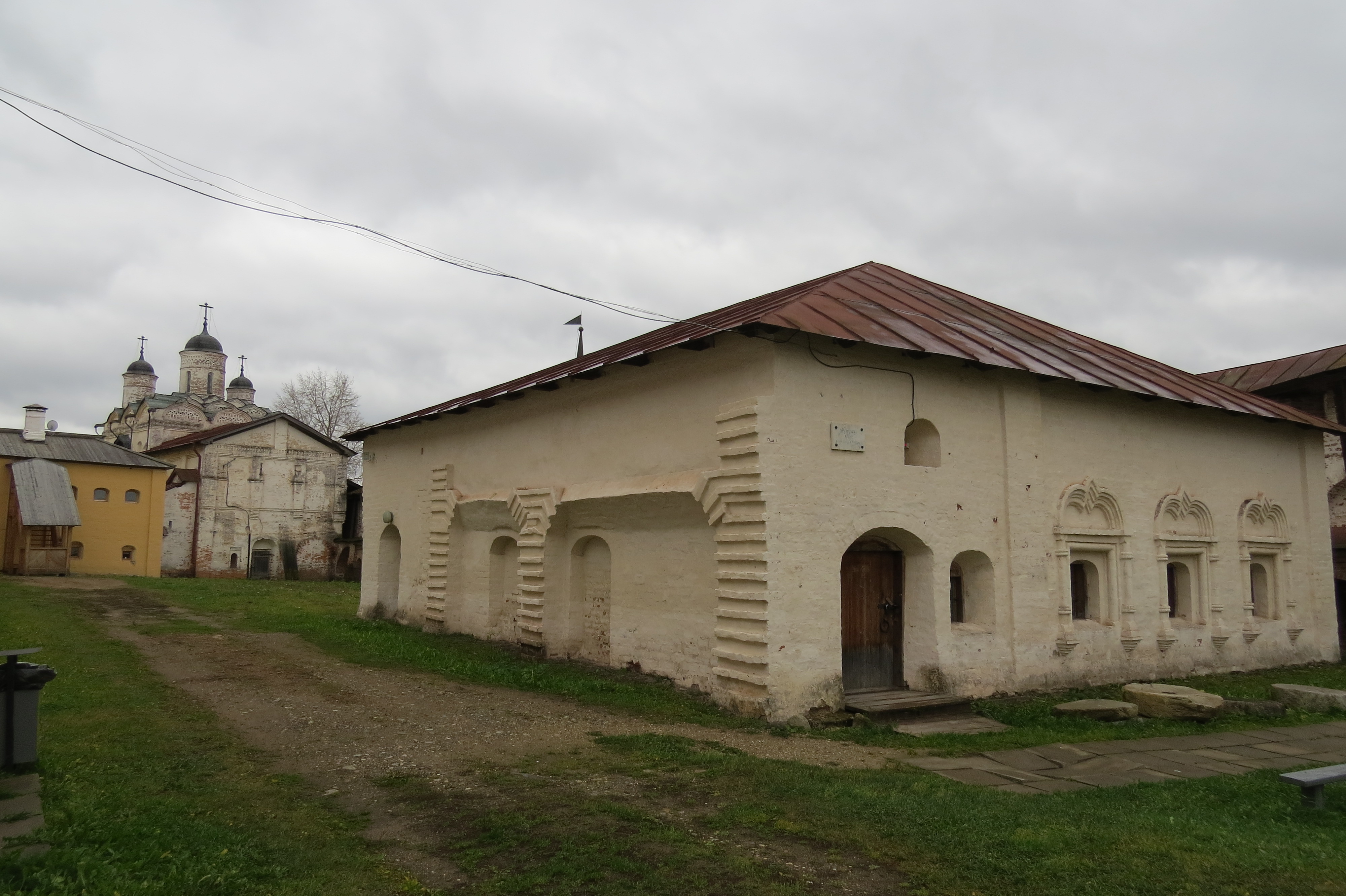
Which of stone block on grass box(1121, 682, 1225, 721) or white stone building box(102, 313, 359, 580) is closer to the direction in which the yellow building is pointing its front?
the stone block on grass

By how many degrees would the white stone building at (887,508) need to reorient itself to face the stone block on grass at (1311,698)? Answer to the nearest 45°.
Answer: approximately 45° to its left

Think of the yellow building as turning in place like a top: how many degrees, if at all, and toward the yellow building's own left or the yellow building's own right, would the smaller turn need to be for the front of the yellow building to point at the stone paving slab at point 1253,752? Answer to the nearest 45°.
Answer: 0° — it already faces it

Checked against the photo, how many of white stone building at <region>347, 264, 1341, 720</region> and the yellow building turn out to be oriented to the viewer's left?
0

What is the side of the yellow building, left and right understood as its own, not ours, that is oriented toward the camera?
front

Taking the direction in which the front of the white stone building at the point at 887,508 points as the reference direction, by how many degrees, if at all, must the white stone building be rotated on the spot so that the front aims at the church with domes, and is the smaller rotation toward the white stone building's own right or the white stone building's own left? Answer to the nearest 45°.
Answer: approximately 180°

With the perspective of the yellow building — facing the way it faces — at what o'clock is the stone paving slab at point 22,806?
The stone paving slab is roughly at 12 o'clock from the yellow building.

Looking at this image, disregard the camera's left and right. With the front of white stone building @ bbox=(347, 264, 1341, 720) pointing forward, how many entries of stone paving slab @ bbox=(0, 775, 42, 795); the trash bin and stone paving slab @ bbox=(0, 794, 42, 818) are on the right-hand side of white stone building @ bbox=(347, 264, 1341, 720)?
3

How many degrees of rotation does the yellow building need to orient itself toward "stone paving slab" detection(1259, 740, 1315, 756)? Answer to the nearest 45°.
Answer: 0° — it already faces it

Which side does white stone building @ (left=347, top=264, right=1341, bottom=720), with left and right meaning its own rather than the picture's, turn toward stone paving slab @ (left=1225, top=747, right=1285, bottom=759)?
front

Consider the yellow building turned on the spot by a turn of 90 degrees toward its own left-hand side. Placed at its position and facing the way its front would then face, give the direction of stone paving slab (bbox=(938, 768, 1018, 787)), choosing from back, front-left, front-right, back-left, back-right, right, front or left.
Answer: right
